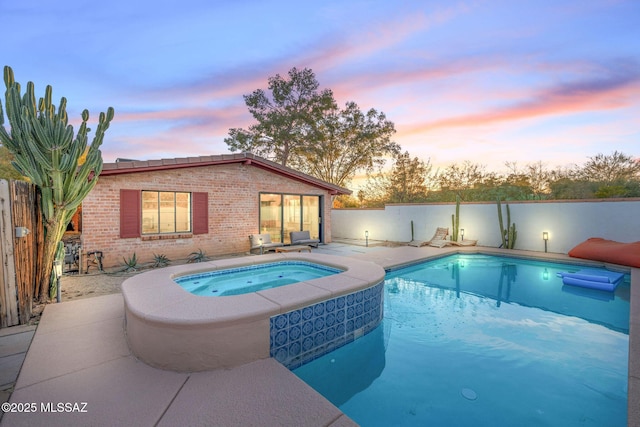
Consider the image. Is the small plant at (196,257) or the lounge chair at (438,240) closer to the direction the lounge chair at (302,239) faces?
the lounge chair

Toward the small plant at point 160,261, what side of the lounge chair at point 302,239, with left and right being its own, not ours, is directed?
right

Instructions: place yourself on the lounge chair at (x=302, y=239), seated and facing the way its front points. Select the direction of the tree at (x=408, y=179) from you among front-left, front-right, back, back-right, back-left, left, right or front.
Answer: left

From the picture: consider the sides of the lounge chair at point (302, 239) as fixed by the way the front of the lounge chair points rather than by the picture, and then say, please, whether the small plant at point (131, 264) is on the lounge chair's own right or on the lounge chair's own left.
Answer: on the lounge chair's own right

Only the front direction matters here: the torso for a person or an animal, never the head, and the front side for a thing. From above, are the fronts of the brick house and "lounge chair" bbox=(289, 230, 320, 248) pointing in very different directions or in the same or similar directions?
same or similar directions

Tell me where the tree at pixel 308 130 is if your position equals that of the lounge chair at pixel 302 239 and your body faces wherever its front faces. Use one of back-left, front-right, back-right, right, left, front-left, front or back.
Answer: back-left

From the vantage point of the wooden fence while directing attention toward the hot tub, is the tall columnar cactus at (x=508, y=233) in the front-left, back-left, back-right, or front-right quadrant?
front-left

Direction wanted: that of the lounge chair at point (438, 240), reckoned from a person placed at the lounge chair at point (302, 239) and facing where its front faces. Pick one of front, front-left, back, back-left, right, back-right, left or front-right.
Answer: front-left

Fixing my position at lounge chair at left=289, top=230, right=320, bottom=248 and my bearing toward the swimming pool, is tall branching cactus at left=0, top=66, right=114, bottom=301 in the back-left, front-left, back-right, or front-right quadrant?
front-right

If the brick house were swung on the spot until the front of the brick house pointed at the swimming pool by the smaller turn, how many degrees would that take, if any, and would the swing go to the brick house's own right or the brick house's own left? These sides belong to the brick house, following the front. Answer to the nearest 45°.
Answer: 0° — it already faces it

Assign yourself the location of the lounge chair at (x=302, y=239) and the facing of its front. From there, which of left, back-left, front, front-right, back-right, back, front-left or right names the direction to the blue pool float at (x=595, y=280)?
front

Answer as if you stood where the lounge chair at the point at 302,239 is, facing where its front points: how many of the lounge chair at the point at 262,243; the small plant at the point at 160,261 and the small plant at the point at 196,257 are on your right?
3

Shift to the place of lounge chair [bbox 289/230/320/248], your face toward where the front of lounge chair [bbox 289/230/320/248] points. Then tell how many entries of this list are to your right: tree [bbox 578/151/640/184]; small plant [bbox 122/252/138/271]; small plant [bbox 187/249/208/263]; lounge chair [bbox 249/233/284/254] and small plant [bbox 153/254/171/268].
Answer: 4

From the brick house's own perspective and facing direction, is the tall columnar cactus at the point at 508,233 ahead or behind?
ahead

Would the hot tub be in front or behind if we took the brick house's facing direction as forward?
in front

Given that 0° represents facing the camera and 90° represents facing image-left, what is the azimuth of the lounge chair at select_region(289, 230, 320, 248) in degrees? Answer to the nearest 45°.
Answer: approximately 315°

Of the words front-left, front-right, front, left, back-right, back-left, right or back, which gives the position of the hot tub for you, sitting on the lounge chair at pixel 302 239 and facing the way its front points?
front-right
